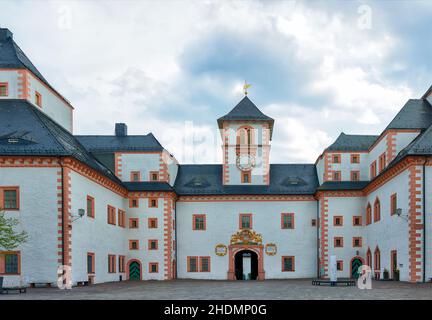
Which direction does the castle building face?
toward the camera
